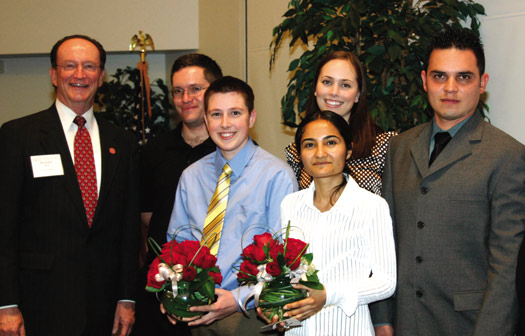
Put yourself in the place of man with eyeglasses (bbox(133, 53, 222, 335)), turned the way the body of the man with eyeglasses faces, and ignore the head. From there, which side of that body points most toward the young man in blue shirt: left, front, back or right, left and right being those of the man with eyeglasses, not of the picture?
front

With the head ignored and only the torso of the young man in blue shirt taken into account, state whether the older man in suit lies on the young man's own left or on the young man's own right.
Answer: on the young man's own right

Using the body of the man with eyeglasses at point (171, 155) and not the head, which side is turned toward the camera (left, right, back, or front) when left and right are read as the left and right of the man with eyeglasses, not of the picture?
front

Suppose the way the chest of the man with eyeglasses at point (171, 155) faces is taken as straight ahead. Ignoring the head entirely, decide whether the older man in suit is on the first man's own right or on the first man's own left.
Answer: on the first man's own right

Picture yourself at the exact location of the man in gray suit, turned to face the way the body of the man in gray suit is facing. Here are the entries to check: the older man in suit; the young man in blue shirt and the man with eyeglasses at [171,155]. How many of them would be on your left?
0

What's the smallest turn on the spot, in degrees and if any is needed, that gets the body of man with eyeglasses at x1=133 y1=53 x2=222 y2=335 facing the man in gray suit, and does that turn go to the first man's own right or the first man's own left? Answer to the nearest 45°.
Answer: approximately 45° to the first man's own left

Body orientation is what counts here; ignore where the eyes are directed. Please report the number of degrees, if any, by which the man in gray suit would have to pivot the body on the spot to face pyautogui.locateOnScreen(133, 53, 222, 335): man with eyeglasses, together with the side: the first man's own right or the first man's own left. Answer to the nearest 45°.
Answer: approximately 45° to the first man's own right

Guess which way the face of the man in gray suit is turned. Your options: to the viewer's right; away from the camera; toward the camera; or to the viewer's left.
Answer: toward the camera

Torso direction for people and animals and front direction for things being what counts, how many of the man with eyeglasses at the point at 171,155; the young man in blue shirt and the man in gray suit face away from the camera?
0

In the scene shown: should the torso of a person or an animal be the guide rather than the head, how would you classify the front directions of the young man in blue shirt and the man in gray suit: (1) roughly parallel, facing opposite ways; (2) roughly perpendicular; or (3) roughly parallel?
roughly parallel

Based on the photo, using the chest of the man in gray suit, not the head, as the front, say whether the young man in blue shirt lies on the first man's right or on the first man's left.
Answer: on the first man's right

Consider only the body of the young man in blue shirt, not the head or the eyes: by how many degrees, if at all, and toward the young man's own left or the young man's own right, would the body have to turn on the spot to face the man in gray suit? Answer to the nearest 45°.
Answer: approximately 90° to the young man's own left

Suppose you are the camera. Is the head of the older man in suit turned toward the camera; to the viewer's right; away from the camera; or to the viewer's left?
toward the camera

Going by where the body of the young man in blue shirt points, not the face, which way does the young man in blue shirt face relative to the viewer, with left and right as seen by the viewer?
facing the viewer and to the left of the viewer

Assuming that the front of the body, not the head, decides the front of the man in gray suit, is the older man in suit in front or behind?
in front

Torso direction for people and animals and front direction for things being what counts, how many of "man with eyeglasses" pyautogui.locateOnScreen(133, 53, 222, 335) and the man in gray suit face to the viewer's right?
0

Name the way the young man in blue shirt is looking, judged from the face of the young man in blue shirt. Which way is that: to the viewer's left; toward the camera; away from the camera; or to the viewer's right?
toward the camera
